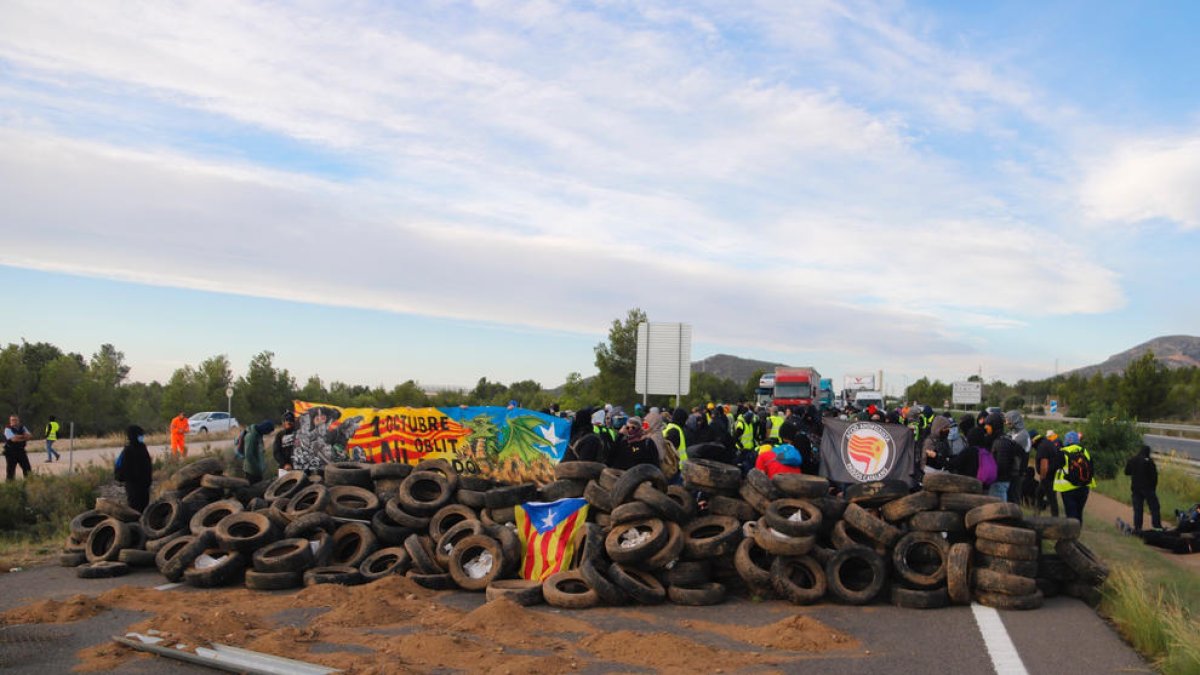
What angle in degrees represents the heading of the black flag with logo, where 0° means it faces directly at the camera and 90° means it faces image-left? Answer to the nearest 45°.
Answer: approximately 0°

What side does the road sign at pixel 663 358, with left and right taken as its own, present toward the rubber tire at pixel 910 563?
back

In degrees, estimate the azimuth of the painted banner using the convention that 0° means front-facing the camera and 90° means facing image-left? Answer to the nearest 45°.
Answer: approximately 0°

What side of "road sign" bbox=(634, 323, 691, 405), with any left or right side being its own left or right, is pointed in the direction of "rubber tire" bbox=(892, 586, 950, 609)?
back

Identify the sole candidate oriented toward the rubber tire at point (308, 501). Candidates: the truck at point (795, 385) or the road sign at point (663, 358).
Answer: the truck

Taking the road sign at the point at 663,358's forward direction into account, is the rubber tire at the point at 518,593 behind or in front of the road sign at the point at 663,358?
behind

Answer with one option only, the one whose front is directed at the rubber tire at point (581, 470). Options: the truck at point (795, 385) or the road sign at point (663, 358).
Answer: the truck

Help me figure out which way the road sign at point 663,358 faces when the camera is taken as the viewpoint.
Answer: facing away from the viewer

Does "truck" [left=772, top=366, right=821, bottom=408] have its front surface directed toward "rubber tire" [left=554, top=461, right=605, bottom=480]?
yes

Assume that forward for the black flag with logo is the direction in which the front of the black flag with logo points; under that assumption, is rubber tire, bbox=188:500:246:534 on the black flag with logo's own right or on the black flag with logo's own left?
on the black flag with logo's own right

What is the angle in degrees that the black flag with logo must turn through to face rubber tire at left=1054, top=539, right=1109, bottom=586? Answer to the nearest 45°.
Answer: approximately 45° to its left

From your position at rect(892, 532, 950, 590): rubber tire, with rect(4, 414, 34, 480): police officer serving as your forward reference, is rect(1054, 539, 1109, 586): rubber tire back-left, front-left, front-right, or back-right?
back-right
